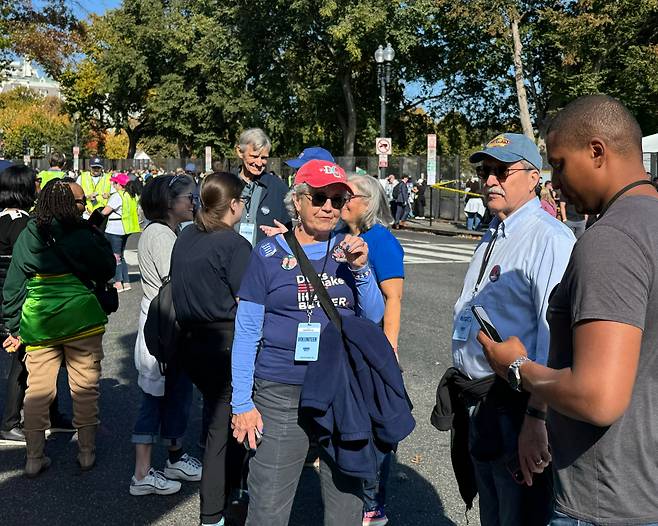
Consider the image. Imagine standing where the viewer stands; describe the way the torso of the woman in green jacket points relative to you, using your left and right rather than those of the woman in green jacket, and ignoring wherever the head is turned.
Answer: facing away from the viewer

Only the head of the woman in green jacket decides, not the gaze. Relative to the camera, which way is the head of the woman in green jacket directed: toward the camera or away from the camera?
away from the camera

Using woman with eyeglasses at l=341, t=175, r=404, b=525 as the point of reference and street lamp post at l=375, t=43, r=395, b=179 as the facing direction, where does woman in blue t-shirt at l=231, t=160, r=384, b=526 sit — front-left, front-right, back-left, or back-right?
back-left

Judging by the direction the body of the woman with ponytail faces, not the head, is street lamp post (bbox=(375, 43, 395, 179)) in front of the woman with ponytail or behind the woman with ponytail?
in front

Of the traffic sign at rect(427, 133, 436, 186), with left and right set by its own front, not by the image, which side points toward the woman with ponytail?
front

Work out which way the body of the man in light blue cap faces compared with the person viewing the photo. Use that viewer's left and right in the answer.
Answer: facing the viewer and to the left of the viewer

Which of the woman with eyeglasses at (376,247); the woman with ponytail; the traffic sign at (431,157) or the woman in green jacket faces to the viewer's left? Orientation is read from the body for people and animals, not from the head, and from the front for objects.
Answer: the woman with eyeglasses

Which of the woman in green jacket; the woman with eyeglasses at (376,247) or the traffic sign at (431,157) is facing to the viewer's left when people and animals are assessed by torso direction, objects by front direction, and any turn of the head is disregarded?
the woman with eyeglasses

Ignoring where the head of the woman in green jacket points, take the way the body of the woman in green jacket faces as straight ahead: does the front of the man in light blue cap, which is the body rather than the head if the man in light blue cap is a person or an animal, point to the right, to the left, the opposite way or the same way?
to the left

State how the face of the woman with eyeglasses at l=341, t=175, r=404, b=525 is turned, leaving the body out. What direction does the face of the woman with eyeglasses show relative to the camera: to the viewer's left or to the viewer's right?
to the viewer's left

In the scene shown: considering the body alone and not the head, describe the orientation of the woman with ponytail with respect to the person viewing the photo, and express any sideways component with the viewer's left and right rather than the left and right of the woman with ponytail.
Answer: facing away from the viewer and to the right of the viewer

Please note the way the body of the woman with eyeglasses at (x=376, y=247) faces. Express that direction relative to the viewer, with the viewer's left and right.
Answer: facing to the left of the viewer
